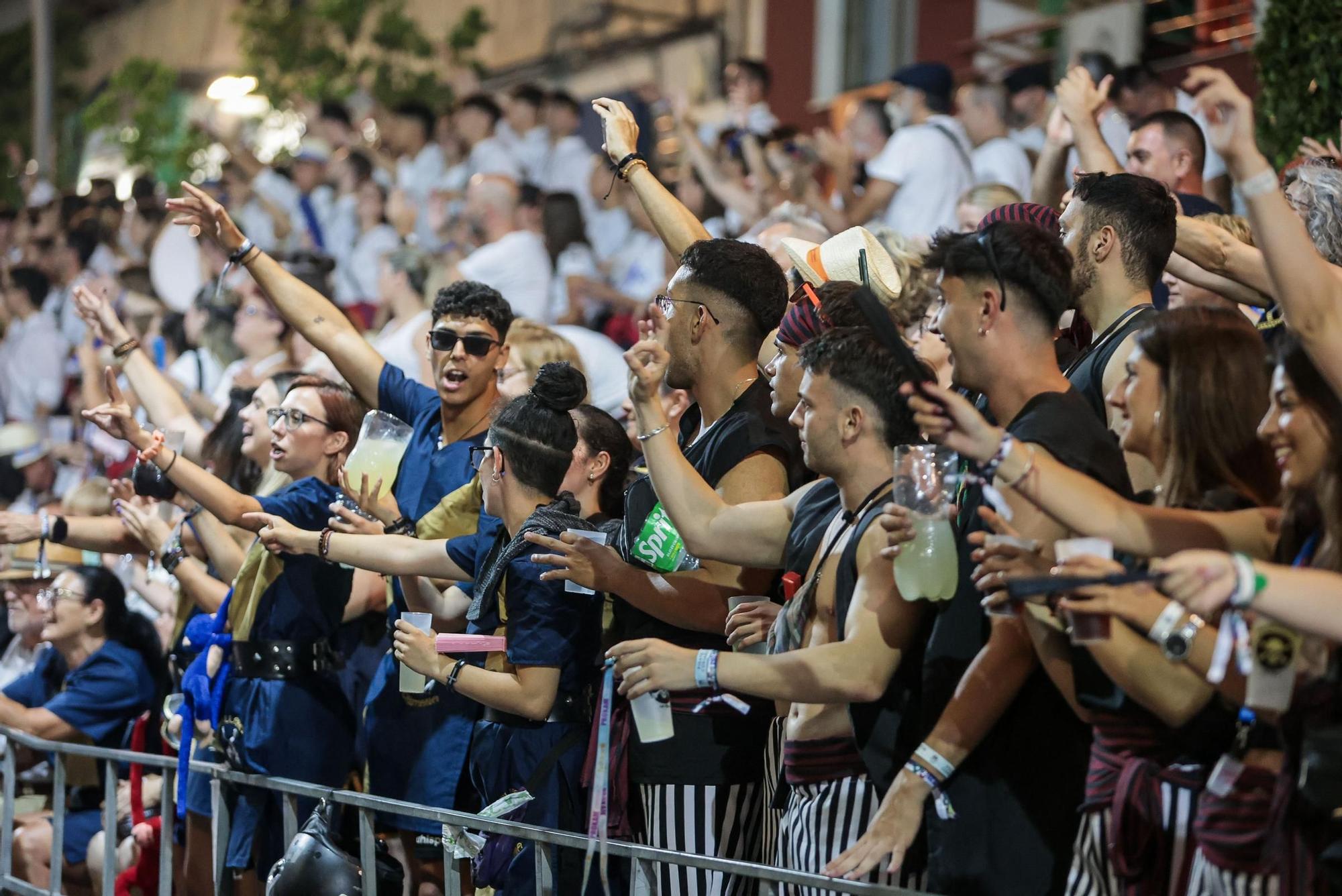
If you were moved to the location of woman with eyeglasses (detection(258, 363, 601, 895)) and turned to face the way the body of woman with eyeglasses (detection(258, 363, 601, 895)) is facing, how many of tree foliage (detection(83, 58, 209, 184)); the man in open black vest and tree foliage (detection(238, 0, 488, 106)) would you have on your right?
2

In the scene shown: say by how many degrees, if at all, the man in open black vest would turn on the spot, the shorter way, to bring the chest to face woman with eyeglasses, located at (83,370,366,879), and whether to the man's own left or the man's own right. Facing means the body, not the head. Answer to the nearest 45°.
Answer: approximately 45° to the man's own right

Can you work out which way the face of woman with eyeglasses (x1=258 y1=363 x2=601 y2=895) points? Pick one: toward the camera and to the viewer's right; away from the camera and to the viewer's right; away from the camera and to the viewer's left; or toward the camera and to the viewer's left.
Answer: away from the camera and to the viewer's left

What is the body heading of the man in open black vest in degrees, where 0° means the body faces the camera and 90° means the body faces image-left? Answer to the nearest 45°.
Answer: approximately 90°

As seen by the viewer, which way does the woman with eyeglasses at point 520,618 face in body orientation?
to the viewer's left

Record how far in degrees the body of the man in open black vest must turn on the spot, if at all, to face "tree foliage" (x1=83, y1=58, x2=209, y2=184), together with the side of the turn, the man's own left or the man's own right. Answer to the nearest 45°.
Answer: approximately 45° to the man's own right

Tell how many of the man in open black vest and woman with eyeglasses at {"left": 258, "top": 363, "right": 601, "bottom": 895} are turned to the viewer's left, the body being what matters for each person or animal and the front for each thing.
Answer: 2

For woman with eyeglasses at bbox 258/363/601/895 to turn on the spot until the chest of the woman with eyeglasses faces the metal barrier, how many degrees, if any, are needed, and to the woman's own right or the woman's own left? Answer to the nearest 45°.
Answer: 0° — they already face it

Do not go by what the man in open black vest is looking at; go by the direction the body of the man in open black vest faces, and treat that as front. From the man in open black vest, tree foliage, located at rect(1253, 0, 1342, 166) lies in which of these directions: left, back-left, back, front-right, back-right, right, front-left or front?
back-right

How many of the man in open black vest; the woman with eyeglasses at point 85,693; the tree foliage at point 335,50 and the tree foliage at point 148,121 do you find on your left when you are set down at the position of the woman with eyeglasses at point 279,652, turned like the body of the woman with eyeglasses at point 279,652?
1

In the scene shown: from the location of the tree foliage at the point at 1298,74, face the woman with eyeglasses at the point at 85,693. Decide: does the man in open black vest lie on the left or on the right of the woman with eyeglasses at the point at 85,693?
left

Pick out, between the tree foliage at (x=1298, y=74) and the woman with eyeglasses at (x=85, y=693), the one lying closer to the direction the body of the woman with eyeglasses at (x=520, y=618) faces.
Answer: the woman with eyeglasses

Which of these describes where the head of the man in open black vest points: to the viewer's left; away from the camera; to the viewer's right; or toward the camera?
to the viewer's left

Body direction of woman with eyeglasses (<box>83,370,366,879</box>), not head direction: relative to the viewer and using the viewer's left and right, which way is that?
facing the viewer and to the left of the viewer
